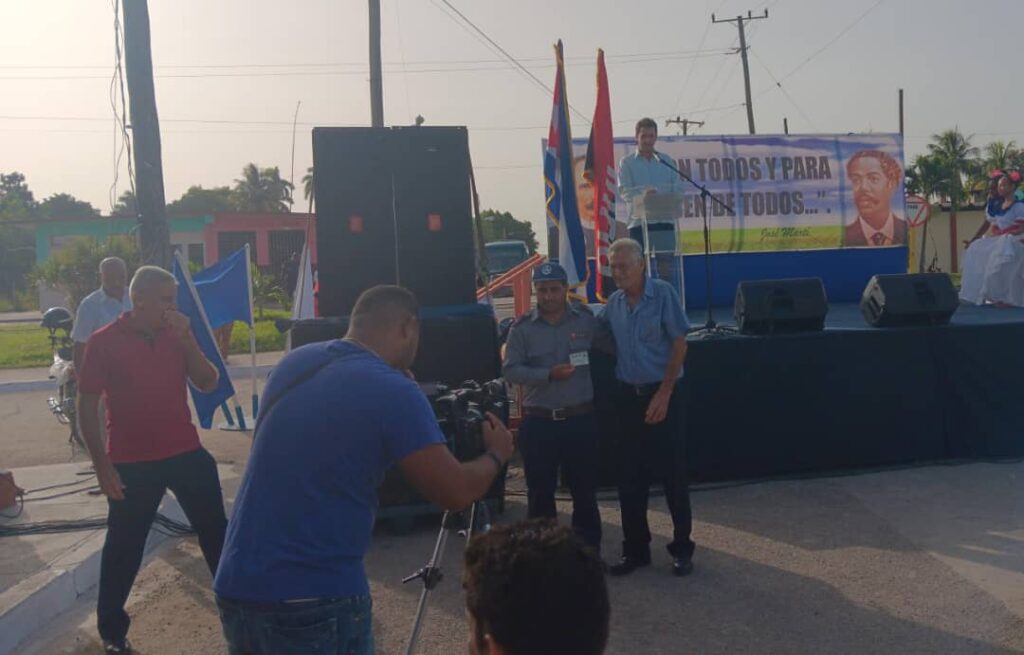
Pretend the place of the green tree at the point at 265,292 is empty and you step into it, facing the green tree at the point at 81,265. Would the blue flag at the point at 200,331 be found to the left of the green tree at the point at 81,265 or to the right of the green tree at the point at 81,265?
left

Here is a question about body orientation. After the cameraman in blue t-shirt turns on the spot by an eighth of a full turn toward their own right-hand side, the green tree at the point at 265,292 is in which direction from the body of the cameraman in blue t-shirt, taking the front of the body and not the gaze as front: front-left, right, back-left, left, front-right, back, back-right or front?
left

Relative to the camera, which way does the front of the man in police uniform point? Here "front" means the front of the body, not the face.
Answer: toward the camera

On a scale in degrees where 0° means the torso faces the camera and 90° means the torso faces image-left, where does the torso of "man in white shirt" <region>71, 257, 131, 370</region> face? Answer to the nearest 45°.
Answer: approximately 315°

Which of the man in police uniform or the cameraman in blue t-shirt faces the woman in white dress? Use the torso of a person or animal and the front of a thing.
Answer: the cameraman in blue t-shirt

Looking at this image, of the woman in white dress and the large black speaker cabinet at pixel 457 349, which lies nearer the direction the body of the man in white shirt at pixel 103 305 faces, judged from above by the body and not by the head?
the large black speaker cabinet

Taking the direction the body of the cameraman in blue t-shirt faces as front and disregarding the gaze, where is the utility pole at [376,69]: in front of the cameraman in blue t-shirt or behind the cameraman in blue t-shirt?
in front

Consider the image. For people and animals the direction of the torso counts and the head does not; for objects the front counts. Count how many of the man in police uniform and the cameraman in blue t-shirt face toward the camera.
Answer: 1

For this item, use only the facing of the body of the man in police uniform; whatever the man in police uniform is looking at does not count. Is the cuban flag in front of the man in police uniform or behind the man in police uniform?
behind

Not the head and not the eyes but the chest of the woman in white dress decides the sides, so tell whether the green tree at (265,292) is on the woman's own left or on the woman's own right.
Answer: on the woman's own right

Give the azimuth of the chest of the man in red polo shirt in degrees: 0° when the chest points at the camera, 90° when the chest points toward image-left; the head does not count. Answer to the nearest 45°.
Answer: approximately 315°

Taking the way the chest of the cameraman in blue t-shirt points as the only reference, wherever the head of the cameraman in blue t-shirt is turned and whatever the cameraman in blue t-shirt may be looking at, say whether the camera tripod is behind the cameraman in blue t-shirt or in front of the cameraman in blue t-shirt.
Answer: in front

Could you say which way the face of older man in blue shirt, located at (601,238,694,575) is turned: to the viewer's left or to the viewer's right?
to the viewer's left

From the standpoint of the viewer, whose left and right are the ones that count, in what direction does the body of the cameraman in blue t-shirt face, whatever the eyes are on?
facing away from the viewer and to the right of the viewer
